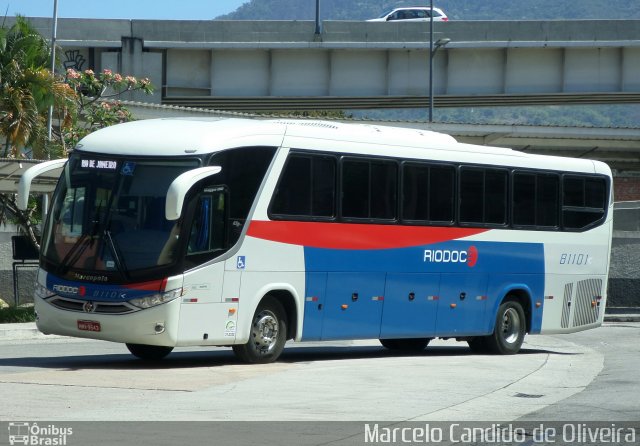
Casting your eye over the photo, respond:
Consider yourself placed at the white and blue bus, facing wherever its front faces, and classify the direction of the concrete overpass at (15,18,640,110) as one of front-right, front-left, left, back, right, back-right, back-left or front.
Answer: back-right

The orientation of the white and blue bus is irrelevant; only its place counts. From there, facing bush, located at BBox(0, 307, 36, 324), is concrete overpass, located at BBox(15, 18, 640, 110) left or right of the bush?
right

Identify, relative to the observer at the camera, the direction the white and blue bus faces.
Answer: facing the viewer and to the left of the viewer

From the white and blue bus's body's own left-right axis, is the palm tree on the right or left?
on its right

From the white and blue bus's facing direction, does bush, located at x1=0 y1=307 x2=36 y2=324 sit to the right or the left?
on its right
